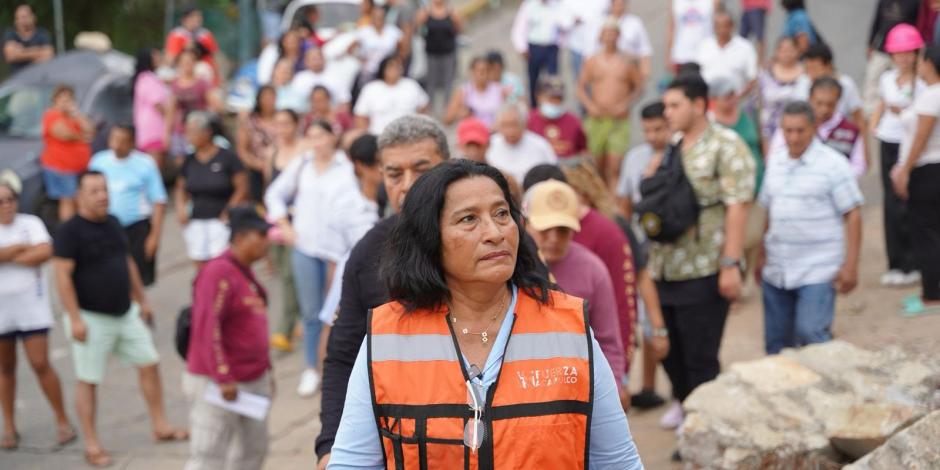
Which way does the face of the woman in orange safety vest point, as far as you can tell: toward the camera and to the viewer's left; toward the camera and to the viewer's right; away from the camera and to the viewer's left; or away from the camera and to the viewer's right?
toward the camera and to the viewer's right

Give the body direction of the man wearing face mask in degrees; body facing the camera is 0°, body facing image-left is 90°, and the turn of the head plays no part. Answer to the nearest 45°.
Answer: approximately 0°

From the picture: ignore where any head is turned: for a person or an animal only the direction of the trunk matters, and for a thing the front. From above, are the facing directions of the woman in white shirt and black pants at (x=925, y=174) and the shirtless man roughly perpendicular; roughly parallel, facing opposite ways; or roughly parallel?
roughly perpendicular

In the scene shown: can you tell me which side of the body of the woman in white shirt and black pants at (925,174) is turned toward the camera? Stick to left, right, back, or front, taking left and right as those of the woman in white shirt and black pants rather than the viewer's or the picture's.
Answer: left

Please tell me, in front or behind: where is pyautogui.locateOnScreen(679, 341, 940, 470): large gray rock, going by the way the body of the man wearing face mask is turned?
in front

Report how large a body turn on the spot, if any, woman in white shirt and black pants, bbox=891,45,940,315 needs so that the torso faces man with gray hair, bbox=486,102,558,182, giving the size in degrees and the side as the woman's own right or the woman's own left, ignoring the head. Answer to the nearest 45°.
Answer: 0° — they already face them

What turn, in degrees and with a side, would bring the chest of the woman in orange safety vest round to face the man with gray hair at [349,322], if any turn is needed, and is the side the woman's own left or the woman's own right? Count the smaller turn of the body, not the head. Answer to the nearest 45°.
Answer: approximately 135° to the woman's own right
